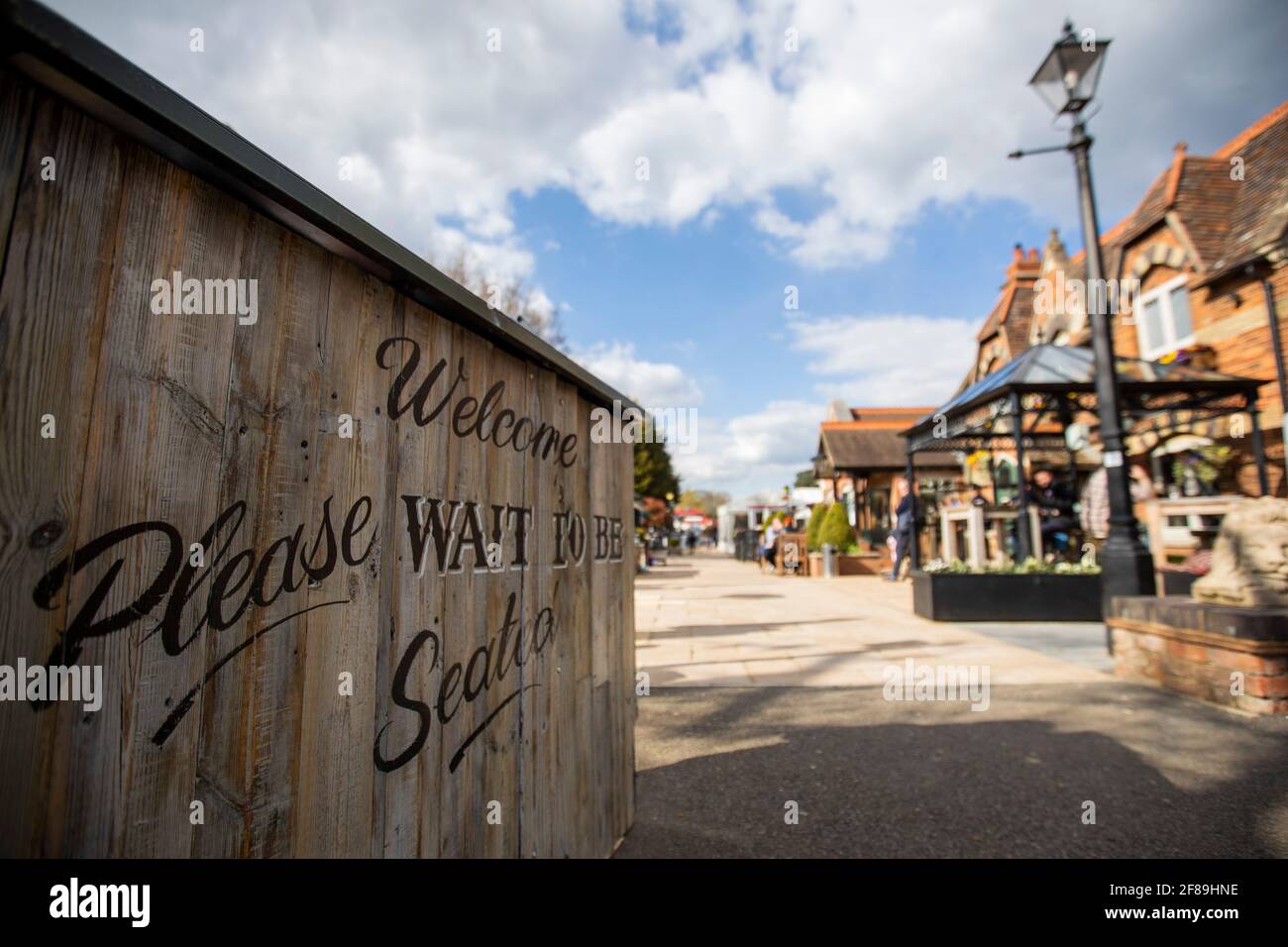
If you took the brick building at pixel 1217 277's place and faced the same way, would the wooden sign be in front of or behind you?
in front

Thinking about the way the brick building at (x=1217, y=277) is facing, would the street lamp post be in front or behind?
in front

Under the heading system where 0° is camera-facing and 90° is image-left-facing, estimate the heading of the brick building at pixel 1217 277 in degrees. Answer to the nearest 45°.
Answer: approximately 45°

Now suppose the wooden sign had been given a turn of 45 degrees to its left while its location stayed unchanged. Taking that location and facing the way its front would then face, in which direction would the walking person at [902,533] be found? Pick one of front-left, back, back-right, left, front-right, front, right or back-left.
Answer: front-left

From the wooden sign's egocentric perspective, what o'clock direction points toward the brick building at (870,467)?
The brick building is roughly at 9 o'clock from the wooden sign.

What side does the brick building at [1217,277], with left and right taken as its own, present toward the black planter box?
front

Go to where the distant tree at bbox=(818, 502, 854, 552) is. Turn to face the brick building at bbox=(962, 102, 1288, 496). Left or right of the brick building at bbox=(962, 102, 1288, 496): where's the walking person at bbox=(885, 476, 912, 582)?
right

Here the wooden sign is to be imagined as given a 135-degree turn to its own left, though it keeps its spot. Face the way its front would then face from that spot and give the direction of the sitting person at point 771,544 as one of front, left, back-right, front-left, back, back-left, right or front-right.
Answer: front-right

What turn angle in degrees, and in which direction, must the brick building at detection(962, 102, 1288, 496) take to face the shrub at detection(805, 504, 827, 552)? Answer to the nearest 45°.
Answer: approximately 45° to its right

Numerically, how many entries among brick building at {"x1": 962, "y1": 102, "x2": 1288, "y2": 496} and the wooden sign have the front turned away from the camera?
0

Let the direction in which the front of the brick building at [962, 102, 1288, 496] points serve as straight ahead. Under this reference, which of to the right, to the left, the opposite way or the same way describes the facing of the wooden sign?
the opposite way

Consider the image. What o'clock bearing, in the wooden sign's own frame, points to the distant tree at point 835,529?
The distant tree is roughly at 9 o'clock from the wooden sign.

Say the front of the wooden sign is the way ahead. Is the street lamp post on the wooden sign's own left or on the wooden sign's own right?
on the wooden sign's own left

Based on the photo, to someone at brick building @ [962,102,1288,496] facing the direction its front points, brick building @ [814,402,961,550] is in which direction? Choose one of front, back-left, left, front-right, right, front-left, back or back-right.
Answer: right

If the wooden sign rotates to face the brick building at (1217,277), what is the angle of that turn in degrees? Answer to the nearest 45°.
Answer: approximately 45° to its left

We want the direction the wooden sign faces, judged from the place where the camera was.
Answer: facing the viewer and to the right of the viewer

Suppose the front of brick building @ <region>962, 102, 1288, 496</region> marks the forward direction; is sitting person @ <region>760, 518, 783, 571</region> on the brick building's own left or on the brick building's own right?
on the brick building's own right
